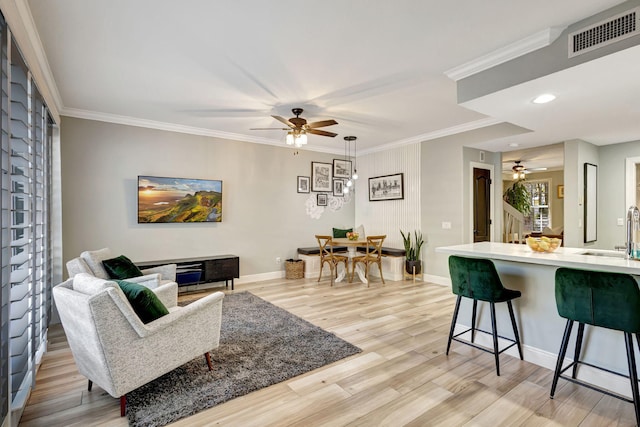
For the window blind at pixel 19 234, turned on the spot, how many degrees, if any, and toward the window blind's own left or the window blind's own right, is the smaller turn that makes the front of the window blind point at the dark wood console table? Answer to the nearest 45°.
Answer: approximately 45° to the window blind's own left

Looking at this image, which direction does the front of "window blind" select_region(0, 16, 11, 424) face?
to the viewer's right

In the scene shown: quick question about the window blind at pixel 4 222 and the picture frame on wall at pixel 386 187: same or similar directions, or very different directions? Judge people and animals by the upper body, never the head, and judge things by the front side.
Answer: very different directions

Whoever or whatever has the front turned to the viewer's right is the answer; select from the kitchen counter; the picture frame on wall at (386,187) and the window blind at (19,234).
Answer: the window blind

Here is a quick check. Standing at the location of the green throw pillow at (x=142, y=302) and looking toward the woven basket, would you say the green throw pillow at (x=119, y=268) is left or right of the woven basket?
left

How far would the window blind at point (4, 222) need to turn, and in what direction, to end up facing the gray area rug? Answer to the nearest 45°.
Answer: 0° — it already faces it

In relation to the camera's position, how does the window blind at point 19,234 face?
facing to the right of the viewer

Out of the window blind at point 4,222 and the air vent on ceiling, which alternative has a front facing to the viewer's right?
the window blind

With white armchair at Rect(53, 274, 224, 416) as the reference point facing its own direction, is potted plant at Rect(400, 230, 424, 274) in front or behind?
in front

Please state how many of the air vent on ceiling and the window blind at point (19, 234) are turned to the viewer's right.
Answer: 1

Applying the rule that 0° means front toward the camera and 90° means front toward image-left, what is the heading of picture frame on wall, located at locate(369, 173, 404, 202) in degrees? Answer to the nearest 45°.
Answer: approximately 45°
